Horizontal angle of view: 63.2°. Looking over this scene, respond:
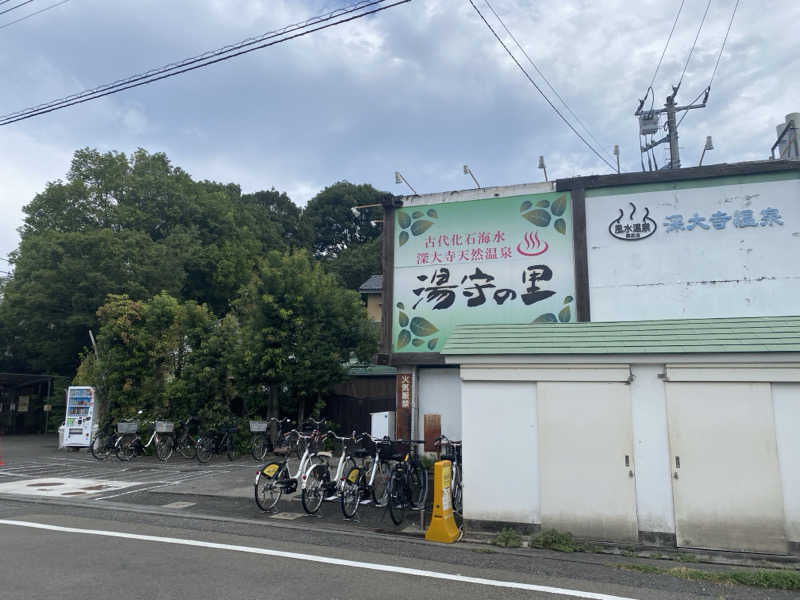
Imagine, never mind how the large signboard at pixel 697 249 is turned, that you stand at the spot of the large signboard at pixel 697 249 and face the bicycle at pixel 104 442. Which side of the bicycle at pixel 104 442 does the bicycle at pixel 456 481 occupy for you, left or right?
left

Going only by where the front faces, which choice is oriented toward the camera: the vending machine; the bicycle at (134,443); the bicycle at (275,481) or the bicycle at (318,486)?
the vending machine

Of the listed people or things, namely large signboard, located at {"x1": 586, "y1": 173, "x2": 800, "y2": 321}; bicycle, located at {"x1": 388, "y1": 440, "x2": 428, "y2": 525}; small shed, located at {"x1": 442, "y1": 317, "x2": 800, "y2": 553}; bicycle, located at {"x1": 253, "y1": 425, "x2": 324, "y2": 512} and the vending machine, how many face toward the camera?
3

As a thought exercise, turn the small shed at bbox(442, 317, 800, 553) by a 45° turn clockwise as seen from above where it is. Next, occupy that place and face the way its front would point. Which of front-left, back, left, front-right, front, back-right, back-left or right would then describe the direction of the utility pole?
back-right

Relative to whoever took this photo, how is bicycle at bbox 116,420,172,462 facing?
facing away from the viewer and to the right of the viewer

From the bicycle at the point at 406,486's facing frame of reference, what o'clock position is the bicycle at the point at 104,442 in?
the bicycle at the point at 104,442 is roughly at 9 o'clock from the bicycle at the point at 406,486.

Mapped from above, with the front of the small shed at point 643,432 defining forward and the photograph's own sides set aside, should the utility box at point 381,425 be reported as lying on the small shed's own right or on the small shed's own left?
on the small shed's own right
